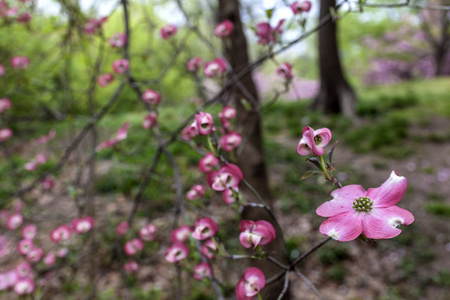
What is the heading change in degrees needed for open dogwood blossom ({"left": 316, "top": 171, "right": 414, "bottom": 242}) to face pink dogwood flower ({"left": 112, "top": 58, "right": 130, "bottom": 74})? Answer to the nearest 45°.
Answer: approximately 135° to its right

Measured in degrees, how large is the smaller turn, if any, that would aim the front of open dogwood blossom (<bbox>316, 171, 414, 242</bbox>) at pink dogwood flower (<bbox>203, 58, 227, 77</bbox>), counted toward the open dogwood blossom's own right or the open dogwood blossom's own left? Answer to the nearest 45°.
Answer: approximately 135° to the open dogwood blossom's own right

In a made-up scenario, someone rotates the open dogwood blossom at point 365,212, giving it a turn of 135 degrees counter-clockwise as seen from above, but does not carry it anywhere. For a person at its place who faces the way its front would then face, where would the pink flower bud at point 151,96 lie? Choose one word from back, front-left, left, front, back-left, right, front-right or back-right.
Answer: left

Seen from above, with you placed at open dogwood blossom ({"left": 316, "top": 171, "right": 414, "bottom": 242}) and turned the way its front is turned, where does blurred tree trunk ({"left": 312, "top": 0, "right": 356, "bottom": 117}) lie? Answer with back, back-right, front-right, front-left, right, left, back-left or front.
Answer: back

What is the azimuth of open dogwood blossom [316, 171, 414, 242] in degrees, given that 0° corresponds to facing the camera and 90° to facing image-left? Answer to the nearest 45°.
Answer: approximately 0°

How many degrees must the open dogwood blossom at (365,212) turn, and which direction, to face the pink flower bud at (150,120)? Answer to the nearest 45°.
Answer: approximately 135° to its right
